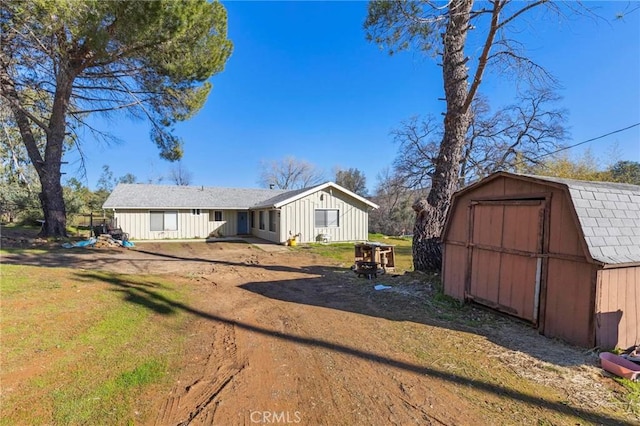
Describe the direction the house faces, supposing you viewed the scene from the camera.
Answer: facing the viewer

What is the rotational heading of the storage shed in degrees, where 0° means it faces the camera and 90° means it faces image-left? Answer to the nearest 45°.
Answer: approximately 45°

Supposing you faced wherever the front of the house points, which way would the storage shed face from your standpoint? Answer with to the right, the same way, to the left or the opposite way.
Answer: to the right

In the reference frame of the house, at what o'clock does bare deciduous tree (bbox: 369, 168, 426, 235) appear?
The bare deciduous tree is roughly at 8 o'clock from the house.

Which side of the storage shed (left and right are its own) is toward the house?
right

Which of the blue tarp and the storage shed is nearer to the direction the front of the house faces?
the storage shed

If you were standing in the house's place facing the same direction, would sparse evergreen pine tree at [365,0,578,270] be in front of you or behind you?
in front

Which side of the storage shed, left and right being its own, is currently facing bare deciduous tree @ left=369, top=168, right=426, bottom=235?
right

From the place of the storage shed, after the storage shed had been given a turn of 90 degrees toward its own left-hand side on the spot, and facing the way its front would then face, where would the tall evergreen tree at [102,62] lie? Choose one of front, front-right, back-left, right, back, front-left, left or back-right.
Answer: back-right

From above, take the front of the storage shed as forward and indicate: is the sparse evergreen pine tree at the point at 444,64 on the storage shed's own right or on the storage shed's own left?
on the storage shed's own right

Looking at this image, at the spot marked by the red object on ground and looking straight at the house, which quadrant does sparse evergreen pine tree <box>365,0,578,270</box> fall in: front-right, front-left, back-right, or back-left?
front-right
